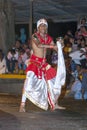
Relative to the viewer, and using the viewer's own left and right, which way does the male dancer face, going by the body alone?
facing the viewer and to the right of the viewer

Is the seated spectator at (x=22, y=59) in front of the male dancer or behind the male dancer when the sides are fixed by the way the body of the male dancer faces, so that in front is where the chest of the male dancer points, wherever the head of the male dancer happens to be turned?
behind

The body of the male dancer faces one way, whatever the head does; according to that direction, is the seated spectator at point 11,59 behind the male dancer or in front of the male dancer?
behind
